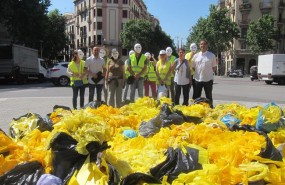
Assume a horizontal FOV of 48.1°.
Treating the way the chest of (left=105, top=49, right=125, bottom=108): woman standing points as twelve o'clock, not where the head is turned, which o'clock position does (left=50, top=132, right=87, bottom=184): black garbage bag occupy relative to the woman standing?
The black garbage bag is roughly at 12 o'clock from the woman standing.

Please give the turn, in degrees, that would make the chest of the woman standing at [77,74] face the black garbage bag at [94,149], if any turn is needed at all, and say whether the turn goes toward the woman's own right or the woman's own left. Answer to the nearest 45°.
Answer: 0° — they already face it

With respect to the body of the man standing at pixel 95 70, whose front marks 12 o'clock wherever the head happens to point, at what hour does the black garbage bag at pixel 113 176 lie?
The black garbage bag is roughly at 12 o'clock from the man standing.

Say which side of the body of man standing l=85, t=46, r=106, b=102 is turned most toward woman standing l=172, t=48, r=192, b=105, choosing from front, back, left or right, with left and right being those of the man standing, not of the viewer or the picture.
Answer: left

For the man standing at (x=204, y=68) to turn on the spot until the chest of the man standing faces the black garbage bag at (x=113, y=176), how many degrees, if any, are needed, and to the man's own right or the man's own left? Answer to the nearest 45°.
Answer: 0° — they already face it

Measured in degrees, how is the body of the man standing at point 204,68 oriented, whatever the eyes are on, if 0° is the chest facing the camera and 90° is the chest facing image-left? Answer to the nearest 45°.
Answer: approximately 0°
